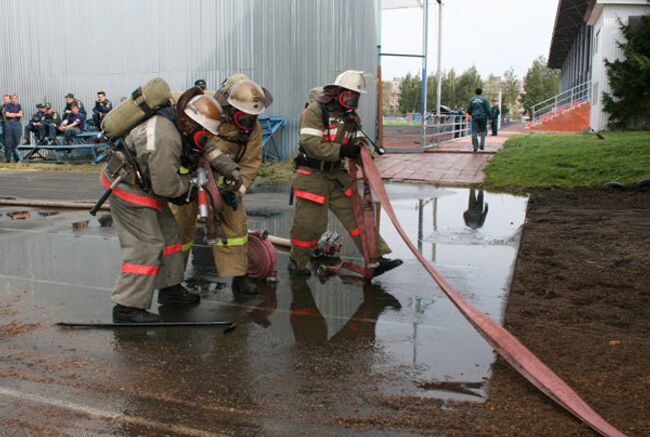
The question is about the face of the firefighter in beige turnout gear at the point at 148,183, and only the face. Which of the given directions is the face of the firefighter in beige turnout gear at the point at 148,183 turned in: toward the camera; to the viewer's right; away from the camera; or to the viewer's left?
to the viewer's right

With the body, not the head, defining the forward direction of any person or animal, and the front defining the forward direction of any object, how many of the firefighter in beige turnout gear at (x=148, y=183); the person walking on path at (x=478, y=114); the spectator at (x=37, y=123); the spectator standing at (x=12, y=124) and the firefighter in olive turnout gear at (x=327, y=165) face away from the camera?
1

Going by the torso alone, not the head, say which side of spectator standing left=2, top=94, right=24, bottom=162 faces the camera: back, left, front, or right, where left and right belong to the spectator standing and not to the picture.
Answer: front

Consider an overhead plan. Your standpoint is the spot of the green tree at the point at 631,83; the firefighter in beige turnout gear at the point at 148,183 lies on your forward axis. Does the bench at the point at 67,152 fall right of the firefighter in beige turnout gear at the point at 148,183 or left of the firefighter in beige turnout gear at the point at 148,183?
right

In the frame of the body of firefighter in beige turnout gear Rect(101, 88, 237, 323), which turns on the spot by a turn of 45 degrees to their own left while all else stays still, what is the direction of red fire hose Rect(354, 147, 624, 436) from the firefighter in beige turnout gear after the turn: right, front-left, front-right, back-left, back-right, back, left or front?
right

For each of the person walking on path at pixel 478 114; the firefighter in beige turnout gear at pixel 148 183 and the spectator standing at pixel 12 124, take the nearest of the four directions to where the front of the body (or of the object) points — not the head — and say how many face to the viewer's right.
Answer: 1

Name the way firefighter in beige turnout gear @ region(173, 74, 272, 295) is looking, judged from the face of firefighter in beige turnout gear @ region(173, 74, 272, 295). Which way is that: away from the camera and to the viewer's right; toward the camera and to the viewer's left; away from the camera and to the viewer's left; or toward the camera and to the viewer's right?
toward the camera and to the viewer's left

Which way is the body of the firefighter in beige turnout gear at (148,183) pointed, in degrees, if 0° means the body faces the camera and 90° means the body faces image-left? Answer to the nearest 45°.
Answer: approximately 270°

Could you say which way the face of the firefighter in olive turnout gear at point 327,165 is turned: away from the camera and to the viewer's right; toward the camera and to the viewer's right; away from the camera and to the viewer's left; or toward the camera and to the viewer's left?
toward the camera and to the viewer's right
